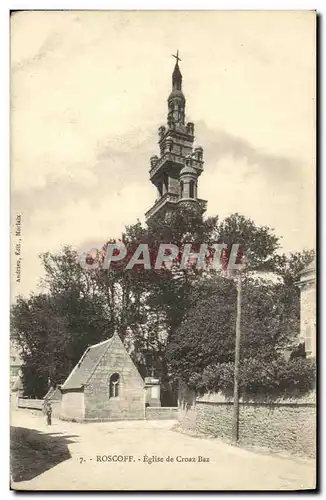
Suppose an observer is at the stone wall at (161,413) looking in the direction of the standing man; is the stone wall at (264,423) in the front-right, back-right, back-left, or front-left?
back-left

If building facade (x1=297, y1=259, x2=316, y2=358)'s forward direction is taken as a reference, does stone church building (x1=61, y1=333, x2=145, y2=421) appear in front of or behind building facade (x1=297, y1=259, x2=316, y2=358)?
in front

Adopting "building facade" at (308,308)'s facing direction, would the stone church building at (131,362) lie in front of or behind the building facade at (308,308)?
in front

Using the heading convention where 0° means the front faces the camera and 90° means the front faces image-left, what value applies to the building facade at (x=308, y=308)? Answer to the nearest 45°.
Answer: approximately 90°

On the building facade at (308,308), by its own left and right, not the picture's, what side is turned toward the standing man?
front
